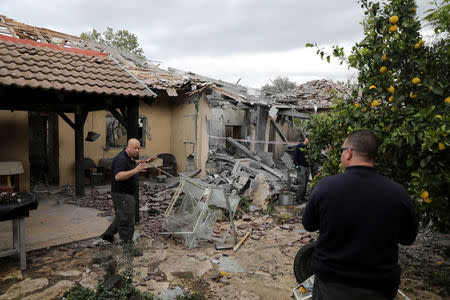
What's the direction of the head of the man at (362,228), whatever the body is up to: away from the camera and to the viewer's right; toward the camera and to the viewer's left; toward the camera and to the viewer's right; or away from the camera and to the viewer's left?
away from the camera and to the viewer's left

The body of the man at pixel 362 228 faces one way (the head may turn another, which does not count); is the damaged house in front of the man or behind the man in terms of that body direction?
in front

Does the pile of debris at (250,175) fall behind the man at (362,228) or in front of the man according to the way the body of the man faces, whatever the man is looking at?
in front

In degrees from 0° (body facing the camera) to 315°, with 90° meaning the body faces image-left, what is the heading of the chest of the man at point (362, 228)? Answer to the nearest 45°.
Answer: approximately 180°

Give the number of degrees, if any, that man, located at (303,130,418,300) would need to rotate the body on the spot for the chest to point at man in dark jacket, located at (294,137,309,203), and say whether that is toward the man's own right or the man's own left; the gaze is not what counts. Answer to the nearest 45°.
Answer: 0° — they already face them

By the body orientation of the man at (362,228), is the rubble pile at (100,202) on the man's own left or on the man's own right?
on the man's own left

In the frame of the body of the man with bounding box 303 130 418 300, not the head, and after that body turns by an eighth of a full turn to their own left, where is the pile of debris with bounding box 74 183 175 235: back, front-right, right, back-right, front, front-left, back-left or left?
front

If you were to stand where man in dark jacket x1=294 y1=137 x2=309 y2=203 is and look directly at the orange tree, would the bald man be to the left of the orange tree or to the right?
right
